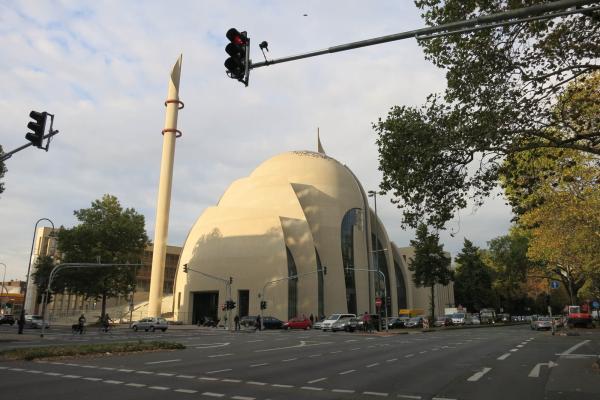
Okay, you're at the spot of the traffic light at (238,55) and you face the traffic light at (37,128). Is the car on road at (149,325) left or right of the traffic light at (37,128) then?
right

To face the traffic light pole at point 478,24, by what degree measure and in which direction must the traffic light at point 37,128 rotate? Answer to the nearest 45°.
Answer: approximately 135° to its left

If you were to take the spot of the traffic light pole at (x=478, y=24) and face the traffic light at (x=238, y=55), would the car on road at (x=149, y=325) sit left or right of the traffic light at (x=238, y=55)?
right

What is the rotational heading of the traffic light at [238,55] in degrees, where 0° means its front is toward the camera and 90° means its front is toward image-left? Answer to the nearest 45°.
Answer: approximately 45°

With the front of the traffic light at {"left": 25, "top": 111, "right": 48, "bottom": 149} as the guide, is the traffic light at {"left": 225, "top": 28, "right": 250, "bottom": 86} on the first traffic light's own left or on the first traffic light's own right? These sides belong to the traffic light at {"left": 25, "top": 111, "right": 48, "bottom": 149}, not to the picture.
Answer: on the first traffic light's own left

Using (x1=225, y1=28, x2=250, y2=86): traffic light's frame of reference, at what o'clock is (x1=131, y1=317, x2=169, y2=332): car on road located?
The car on road is roughly at 4 o'clock from the traffic light.

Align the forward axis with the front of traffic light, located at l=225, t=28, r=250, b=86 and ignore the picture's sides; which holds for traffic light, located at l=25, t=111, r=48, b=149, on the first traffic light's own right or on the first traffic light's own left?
on the first traffic light's own right
